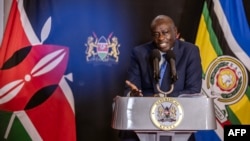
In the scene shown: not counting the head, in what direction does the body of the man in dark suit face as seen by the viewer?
toward the camera

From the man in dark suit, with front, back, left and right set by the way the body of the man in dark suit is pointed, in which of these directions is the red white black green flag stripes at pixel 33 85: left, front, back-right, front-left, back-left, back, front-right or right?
back-right

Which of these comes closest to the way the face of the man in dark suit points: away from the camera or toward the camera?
toward the camera

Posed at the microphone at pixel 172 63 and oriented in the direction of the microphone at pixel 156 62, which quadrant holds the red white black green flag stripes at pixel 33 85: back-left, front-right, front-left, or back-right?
front-right
